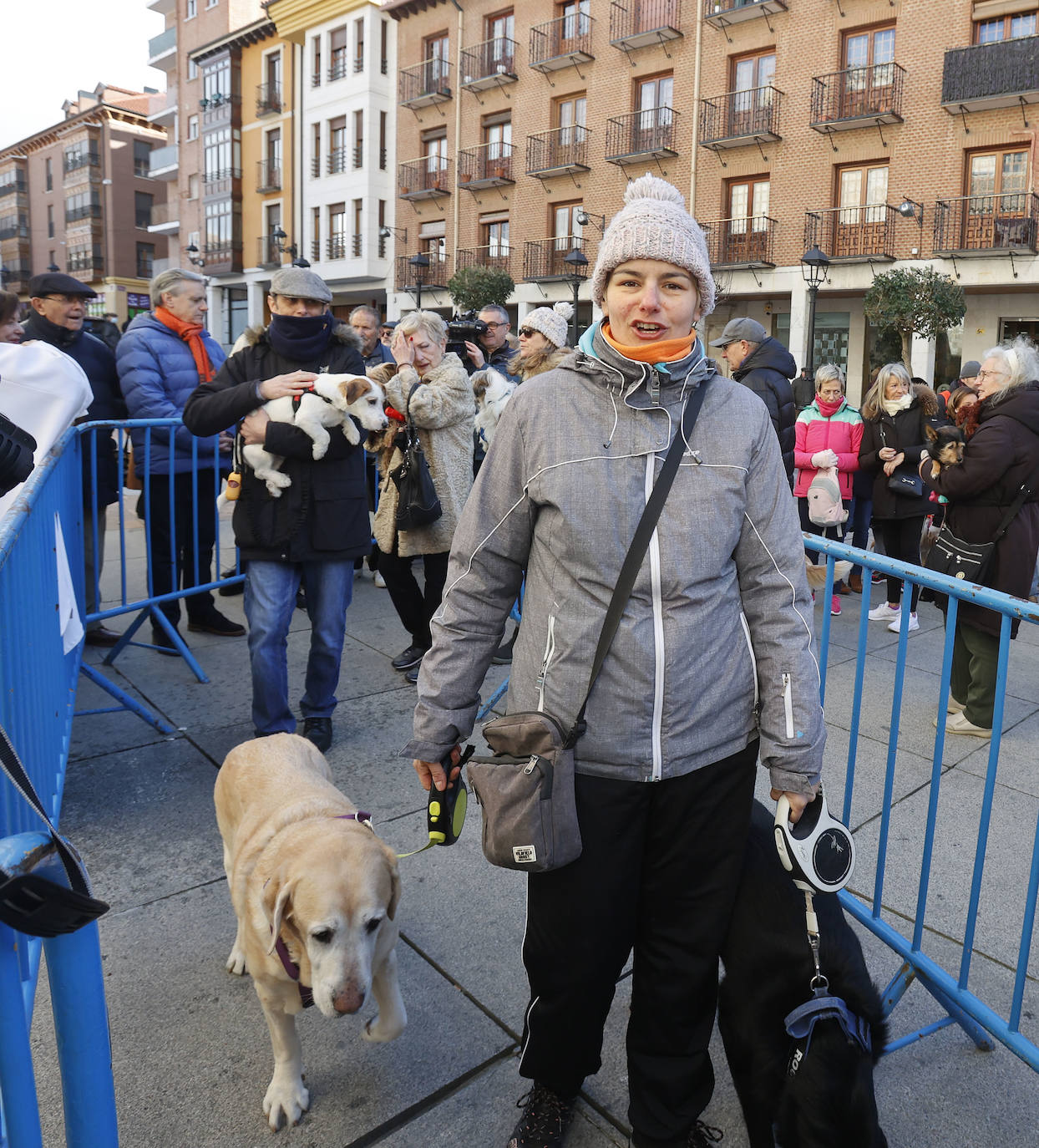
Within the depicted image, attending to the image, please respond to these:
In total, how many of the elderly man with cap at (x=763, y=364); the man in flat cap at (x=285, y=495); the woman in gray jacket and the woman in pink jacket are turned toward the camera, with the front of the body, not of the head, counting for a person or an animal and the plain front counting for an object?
3

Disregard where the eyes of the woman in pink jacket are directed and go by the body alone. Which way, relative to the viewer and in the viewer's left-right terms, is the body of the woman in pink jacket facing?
facing the viewer

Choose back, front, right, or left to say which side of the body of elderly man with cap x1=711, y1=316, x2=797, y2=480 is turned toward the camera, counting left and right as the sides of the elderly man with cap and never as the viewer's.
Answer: left

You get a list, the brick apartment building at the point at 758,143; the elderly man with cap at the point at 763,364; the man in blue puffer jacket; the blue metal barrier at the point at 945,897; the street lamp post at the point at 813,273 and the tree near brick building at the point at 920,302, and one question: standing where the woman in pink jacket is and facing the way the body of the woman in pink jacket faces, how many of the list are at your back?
3

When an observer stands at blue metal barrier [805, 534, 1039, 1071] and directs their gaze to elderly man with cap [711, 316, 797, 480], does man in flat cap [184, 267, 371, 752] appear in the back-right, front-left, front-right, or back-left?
front-left

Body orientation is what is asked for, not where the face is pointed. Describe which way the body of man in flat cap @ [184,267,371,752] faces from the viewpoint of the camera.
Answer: toward the camera

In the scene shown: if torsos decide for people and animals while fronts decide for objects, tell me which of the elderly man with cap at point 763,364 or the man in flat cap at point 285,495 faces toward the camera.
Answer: the man in flat cap

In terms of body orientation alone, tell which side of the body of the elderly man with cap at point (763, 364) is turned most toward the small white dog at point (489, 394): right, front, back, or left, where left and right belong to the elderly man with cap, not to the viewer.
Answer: front

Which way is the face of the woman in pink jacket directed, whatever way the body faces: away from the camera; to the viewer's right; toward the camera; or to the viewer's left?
toward the camera

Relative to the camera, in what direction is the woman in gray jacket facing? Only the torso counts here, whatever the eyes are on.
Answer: toward the camera

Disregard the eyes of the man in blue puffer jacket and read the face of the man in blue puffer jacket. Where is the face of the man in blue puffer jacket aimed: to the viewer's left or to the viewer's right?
to the viewer's right

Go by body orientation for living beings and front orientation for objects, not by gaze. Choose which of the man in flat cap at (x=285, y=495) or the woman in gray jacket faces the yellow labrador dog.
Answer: the man in flat cap

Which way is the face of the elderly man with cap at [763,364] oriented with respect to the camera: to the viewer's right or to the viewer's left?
to the viewer's left

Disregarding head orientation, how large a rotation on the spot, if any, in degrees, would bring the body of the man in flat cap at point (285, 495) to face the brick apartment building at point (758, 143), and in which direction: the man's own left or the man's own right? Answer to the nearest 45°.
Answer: approximately 135° to the man's own left

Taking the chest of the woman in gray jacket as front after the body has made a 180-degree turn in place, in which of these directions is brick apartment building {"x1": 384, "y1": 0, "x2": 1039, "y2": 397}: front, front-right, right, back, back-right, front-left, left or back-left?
front

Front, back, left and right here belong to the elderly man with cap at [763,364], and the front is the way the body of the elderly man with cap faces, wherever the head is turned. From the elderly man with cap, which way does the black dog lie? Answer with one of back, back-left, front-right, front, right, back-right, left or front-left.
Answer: left

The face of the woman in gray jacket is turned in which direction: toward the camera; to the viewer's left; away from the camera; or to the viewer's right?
toward the camera

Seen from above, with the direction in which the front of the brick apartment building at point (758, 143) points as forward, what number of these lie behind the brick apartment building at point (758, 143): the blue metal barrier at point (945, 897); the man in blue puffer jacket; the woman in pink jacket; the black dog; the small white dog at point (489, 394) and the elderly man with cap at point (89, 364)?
0

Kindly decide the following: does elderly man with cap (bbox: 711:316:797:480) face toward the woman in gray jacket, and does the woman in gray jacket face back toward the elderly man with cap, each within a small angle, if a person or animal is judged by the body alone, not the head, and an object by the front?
no

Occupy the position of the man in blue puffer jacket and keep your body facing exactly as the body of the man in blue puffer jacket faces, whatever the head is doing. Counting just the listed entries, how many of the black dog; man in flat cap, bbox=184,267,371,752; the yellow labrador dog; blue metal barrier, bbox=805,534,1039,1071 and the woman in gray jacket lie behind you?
0

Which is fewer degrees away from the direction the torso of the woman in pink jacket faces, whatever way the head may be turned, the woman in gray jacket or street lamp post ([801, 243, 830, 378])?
the woman in gray jacket

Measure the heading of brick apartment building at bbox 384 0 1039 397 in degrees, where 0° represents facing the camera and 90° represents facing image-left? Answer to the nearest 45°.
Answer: approximately 45°

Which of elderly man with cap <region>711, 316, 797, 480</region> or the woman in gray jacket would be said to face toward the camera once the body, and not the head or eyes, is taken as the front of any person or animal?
the woman in gray jacket
